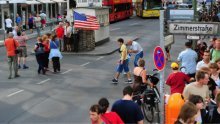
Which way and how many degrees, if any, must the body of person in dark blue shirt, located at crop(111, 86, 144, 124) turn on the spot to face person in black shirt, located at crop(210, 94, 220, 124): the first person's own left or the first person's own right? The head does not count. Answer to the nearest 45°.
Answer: approximately 90° to the first person's own right

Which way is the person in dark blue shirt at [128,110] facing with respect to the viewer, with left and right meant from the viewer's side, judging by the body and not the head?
facing away from the viewer

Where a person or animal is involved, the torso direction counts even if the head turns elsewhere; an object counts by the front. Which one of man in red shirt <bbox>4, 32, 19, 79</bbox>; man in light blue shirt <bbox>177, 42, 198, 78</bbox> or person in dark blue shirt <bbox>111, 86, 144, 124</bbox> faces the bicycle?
the person in dark blue shirt

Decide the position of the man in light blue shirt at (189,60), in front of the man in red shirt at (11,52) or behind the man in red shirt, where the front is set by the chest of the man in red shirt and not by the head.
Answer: behind
